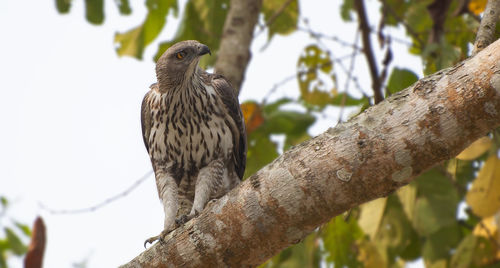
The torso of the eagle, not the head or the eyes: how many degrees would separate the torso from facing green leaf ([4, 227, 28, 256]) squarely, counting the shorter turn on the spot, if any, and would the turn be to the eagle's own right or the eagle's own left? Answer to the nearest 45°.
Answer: approximately 135° to the eagle's own right

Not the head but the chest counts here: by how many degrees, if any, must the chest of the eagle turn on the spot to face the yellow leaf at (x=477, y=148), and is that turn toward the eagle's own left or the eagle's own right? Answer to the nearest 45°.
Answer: approximately 90° to the eagle's own left

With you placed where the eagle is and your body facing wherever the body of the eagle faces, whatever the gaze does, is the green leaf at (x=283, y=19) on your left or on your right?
on your left

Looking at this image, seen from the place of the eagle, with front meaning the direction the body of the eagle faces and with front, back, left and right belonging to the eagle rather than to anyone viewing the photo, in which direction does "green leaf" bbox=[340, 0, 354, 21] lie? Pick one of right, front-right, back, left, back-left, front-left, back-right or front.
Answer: back-left

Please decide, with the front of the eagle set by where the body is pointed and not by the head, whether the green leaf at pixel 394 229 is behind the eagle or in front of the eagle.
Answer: behind

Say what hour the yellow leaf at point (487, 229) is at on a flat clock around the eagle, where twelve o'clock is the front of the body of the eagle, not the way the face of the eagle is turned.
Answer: The yellow leaf is roughly at 8 o'clock from the eagle.

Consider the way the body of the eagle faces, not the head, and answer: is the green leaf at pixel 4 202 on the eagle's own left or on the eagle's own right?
on the eagle's own right

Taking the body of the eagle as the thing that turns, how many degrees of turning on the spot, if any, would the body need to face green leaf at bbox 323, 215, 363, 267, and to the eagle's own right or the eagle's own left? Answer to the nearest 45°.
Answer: approximately 135° to the eagle's own left

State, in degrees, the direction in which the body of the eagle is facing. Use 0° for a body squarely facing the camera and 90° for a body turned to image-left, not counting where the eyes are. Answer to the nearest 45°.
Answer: approximately 0°

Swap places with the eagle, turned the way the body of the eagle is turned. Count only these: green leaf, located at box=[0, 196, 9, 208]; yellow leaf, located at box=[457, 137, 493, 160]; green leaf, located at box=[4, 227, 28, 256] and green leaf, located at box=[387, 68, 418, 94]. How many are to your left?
2
